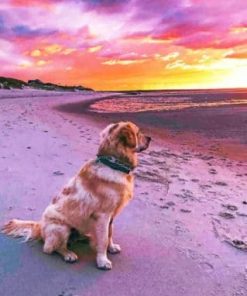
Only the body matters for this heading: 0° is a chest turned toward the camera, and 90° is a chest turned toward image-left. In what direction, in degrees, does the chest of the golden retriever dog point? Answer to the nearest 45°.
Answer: approximately 270°
